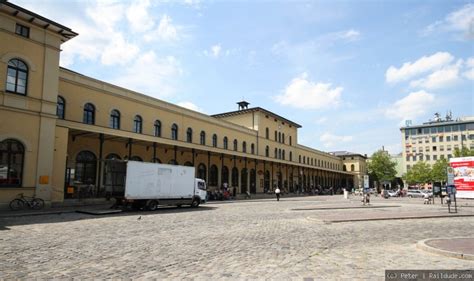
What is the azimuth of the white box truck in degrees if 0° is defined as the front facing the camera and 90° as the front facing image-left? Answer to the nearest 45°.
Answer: approximately 225°

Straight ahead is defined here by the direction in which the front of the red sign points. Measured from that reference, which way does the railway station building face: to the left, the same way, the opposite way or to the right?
to the left

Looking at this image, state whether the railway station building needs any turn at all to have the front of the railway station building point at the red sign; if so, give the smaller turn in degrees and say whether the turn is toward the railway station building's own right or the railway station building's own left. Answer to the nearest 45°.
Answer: approximately 45° to the railway station building's own left

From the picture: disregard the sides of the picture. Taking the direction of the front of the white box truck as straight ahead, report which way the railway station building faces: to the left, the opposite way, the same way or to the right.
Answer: to the right

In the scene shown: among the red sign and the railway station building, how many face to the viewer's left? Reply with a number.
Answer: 0

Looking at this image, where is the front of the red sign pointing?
toward the camera

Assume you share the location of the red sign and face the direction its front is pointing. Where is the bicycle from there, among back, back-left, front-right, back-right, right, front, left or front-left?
front-right

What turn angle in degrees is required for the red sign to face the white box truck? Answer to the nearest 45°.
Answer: approximately 45° to its right
